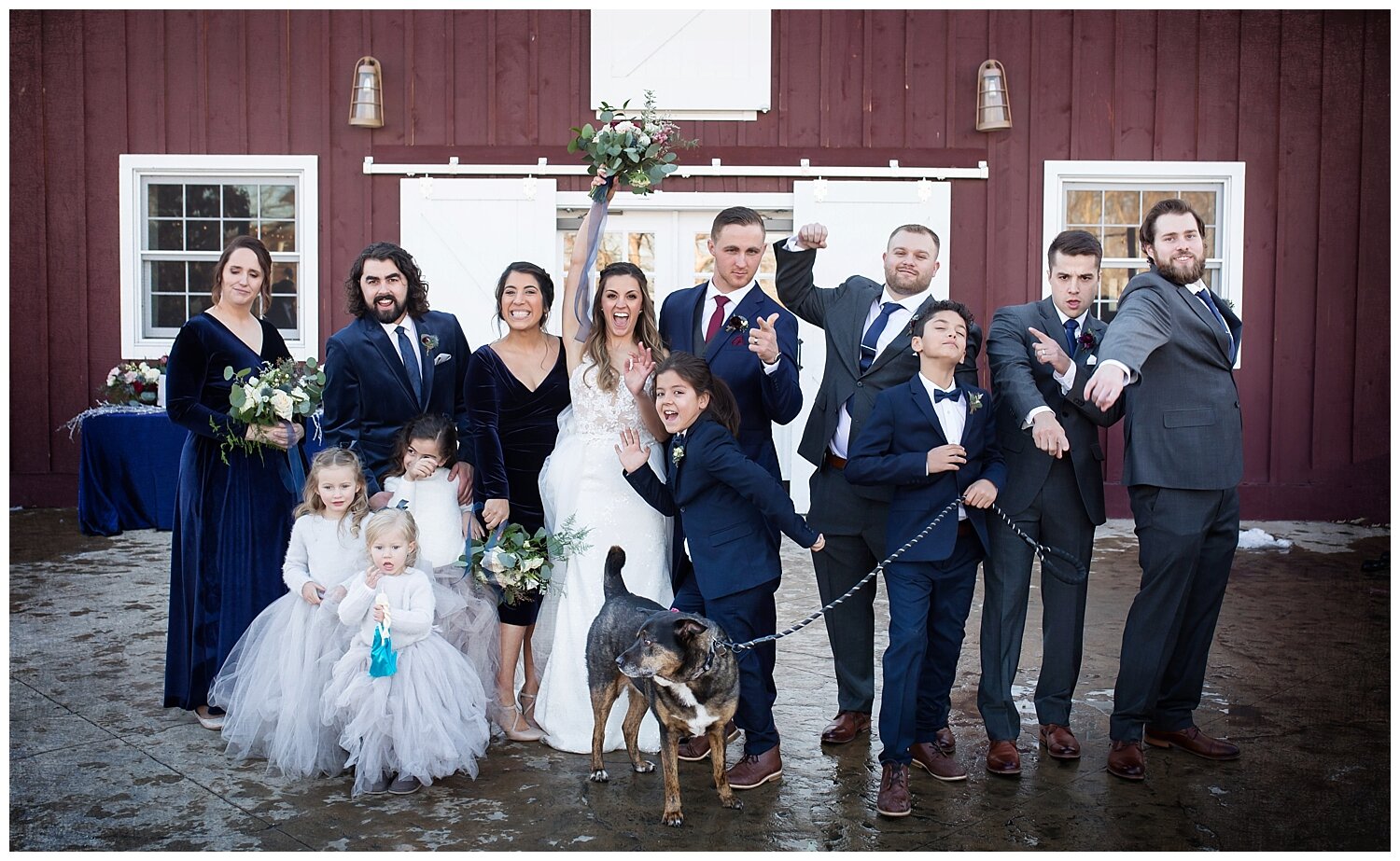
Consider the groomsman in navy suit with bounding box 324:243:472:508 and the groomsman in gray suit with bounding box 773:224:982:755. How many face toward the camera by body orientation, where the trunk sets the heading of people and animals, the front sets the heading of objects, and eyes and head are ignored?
2

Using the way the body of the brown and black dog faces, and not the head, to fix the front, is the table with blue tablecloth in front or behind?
behind

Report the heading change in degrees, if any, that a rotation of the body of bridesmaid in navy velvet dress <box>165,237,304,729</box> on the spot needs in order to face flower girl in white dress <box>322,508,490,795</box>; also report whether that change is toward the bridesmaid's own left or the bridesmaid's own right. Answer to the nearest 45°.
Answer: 0° — they already face them

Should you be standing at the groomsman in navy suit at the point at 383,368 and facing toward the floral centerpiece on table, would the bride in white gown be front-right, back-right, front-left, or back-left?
back-right

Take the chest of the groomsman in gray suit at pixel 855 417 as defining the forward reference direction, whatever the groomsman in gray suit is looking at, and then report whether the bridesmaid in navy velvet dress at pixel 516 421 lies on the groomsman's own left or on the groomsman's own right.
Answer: on the groomsman's own right

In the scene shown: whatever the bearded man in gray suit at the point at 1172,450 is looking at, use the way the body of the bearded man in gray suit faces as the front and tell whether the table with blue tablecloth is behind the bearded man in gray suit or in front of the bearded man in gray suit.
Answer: behind

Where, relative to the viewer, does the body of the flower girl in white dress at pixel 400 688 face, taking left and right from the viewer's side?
facing the viewer

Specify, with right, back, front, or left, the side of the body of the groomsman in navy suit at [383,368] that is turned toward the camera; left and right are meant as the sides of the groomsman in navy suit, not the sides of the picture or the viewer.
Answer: front

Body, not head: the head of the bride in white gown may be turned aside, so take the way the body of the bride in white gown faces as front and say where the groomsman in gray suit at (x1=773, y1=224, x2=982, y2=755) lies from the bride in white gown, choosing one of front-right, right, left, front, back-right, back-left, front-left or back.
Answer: left

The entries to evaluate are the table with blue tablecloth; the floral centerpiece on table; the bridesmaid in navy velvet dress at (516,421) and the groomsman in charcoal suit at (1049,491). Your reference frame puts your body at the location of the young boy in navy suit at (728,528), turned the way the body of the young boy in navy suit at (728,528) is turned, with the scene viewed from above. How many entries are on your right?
3

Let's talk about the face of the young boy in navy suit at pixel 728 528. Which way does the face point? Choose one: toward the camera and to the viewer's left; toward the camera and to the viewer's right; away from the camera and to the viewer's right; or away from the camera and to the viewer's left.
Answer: toward the camera and to the viewer's left

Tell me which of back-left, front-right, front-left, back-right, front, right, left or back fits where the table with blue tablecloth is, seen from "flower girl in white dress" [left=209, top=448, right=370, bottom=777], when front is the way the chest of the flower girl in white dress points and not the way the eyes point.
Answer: back

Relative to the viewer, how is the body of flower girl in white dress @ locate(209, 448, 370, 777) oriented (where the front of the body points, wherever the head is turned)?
toward the camera
